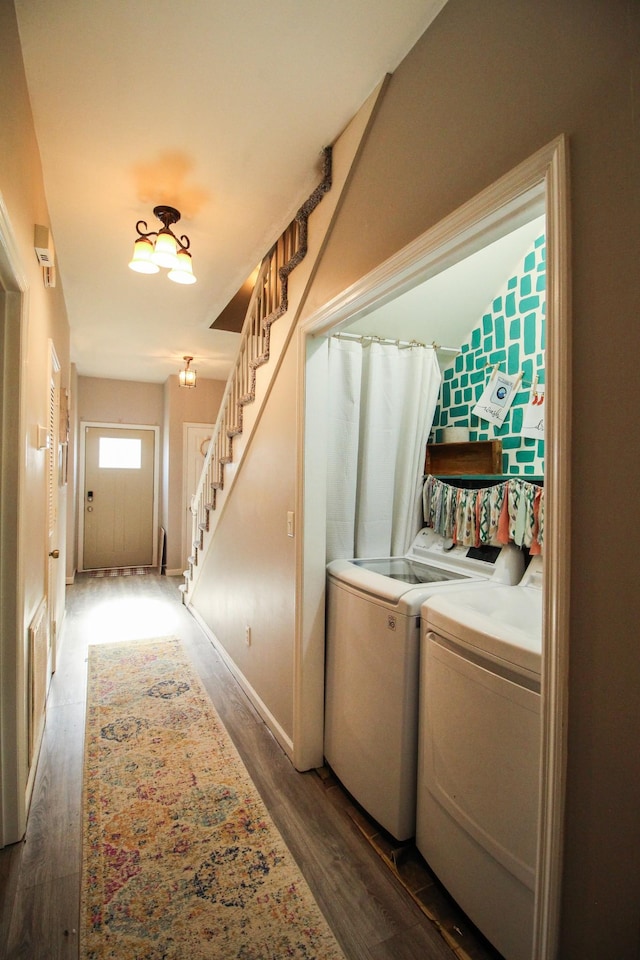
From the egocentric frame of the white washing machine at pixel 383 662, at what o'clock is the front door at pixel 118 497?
The front door is roughly at 3 o'clock from the white washing machine.

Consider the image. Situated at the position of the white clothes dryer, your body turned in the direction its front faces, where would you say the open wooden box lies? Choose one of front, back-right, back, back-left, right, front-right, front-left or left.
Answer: back-right

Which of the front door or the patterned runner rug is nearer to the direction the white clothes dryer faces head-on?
the patterned runner rug

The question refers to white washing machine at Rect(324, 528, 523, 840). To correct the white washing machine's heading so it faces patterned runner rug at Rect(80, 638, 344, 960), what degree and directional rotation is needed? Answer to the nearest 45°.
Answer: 0° — it already faces it

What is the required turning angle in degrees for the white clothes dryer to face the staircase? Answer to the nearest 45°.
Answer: approximately 90° to its right

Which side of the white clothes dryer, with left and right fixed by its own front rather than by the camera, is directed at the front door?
right
